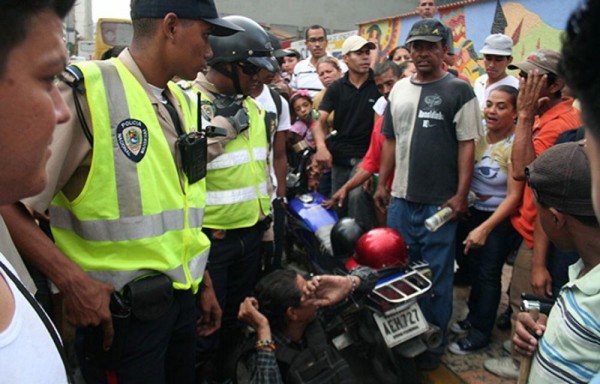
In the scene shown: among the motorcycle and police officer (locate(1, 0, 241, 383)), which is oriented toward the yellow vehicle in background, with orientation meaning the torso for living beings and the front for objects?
the motorcycle

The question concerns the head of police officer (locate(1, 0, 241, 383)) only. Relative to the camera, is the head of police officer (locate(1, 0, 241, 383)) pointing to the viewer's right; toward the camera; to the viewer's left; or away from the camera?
to the viewer's right

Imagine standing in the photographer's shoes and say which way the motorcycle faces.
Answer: facing away from the viewer and to the left of the viewer

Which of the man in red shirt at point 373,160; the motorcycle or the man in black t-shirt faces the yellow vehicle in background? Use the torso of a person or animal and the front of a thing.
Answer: the motorcycle

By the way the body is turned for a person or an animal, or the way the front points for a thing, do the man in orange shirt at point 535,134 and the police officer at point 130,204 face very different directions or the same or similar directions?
very different directions

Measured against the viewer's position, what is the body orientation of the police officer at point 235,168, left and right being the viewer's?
facing the viewer and to the right of the viewer

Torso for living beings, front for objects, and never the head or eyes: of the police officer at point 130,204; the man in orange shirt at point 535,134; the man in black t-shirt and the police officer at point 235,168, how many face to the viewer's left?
1

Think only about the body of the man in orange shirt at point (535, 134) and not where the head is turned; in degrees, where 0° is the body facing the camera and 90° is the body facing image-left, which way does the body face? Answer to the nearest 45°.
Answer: approximately 90°

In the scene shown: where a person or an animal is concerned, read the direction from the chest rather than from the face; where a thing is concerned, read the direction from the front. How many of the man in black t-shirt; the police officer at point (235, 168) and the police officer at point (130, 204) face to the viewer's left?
0

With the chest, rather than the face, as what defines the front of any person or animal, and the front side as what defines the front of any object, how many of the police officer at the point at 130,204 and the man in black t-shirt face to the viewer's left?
0

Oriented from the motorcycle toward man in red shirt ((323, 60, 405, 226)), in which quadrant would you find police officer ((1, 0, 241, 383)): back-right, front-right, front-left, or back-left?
back-left

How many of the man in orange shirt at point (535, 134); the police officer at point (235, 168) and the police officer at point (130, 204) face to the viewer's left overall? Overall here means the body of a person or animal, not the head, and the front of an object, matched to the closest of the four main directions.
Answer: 1

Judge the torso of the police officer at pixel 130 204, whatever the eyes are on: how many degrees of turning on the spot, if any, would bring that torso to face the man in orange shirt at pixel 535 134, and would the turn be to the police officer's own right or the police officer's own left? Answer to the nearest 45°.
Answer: approximately 45° to the police officer's own left

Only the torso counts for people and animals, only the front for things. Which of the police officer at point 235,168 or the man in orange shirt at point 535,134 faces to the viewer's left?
the man in orange shirt

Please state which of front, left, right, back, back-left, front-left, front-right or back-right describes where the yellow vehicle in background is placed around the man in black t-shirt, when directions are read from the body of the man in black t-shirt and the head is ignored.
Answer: back

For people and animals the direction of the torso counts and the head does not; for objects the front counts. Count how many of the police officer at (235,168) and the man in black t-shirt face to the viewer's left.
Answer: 0

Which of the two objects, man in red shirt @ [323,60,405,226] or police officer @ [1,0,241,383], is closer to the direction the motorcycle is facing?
the man in red shirt

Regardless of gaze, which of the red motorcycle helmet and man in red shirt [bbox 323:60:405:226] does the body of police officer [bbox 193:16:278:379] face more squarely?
the red motorcycle helmet

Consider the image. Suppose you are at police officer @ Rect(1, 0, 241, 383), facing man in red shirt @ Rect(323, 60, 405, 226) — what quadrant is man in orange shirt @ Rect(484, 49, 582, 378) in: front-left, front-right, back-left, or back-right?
front-right
